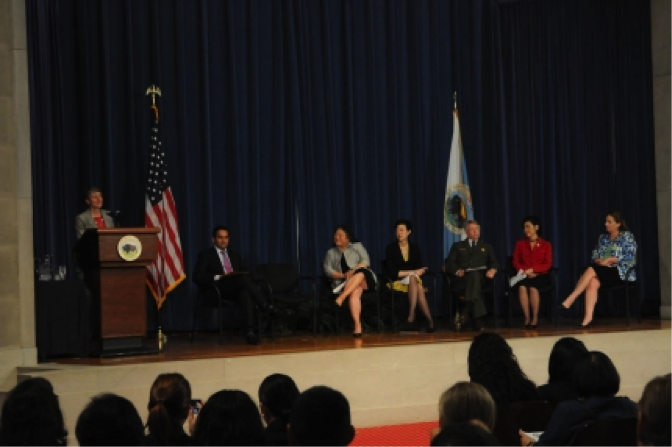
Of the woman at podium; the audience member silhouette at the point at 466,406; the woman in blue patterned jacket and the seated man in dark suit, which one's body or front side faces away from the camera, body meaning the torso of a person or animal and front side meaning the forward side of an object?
the audience member silhouette

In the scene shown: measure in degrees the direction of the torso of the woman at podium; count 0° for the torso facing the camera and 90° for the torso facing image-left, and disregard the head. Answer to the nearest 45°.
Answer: approximately 315°

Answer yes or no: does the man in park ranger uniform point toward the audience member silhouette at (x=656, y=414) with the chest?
yes

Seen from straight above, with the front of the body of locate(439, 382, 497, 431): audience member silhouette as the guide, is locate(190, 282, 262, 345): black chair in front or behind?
in front

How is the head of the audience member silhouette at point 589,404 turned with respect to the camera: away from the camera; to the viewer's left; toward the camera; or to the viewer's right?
away from the camera

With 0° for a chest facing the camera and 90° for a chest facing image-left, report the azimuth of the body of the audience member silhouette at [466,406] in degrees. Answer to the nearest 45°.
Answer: approximately 180°

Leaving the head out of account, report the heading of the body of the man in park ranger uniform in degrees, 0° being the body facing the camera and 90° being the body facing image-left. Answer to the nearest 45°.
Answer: approximately 0°

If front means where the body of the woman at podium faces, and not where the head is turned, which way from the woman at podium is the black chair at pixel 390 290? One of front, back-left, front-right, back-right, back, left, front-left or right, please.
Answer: front-left

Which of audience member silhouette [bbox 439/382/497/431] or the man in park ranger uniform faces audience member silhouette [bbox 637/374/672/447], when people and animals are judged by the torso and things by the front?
the man in park ranger uniform

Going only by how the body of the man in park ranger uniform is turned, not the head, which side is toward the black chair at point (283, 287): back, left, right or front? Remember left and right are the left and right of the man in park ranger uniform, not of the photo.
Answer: right

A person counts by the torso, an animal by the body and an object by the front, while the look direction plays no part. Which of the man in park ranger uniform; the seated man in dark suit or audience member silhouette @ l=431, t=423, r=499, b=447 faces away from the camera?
the audience member silhouette

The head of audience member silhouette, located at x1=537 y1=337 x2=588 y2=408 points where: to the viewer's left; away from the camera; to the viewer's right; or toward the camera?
away from the camera

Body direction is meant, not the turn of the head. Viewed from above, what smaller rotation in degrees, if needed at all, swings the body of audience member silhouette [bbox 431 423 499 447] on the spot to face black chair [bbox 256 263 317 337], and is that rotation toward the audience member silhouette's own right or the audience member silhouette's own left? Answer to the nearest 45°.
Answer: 0° — they already face it

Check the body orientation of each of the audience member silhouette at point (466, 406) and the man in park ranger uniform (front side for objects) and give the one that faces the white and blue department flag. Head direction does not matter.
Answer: the audience member silhouette

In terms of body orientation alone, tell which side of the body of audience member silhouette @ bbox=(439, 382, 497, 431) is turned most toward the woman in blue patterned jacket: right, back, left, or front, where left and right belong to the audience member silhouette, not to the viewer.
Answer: front

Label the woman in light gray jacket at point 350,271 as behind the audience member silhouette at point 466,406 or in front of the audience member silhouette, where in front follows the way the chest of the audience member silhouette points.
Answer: in front
